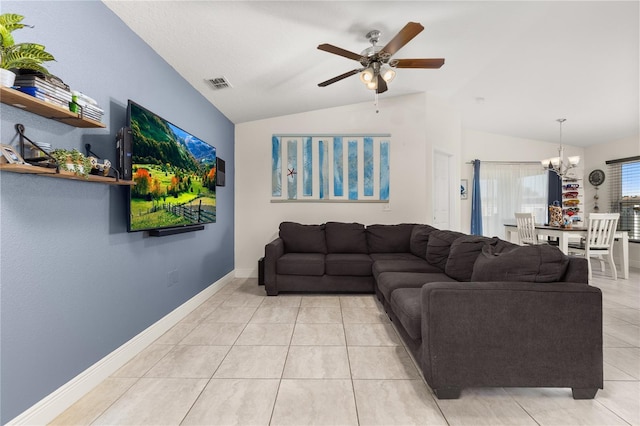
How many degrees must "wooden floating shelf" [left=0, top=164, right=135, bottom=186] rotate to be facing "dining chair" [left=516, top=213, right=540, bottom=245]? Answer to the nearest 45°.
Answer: approximately 45° to its left

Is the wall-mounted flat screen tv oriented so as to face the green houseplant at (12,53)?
no

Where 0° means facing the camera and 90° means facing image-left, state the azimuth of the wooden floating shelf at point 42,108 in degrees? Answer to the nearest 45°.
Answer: approximately 315°

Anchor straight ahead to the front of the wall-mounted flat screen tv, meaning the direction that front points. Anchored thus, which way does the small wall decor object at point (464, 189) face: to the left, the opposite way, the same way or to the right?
to the right

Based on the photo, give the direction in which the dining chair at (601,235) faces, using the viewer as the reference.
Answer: facing away from the viewer and to the left of the viewer

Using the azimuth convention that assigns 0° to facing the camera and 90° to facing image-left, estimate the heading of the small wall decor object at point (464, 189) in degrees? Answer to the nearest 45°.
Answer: approximately 0°

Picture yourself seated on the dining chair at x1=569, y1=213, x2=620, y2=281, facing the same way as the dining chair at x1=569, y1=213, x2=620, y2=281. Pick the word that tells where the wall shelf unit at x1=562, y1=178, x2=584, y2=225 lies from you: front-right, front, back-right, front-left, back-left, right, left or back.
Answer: front-right

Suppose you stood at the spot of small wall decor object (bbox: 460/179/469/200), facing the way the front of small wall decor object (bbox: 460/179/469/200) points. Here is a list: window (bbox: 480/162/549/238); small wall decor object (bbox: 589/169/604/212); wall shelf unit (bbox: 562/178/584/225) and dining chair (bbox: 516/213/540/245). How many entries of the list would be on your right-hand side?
0

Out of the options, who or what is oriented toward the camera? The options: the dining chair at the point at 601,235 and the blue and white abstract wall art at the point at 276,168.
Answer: the blue and white abstract wall art

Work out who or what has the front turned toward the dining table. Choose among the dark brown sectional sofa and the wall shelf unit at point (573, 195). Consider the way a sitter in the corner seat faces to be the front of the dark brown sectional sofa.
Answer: the wall shelf unit

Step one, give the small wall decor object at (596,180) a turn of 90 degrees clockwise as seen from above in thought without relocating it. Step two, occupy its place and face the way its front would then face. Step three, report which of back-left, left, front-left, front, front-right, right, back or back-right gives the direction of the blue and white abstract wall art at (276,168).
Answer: front-left

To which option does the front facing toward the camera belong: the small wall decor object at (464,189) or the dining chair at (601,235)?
the small wall decor object

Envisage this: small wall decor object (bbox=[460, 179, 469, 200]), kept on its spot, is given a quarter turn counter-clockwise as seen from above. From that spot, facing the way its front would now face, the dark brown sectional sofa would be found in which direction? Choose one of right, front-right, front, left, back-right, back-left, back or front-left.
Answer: right

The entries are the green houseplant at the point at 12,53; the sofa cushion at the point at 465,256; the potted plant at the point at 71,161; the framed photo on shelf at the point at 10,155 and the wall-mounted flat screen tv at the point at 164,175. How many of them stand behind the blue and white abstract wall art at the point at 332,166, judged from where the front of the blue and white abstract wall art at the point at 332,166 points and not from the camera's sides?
0

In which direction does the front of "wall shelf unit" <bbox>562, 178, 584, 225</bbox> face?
toward the camera

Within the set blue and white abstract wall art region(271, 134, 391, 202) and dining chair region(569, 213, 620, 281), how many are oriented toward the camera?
1

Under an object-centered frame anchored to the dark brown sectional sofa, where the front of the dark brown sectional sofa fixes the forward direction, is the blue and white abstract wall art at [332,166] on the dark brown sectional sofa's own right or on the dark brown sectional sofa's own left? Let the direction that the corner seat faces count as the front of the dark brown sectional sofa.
on the dark brown sectional sofa's own right

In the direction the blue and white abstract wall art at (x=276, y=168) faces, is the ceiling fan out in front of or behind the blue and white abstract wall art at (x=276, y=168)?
in front
